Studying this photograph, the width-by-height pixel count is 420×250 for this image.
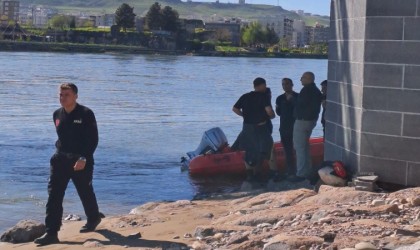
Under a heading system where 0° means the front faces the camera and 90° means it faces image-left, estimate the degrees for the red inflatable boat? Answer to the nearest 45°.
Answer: approximately 270°

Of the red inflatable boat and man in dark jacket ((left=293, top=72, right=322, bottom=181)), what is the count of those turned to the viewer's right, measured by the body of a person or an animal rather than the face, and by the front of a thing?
1

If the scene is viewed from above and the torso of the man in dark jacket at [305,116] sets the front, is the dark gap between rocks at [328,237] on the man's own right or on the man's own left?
on the man's own left

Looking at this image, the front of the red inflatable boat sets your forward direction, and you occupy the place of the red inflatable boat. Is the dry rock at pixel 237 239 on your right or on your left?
on your right

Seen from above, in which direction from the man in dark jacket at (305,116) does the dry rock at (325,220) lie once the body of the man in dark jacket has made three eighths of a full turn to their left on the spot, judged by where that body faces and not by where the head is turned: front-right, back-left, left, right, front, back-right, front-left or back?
front-right

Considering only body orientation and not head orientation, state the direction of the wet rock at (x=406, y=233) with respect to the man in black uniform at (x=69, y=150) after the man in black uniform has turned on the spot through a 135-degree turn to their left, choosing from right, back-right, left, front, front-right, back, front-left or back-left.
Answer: front-right

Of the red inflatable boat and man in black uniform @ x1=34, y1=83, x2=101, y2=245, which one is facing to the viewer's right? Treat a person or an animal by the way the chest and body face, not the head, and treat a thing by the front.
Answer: the red inflatable boat

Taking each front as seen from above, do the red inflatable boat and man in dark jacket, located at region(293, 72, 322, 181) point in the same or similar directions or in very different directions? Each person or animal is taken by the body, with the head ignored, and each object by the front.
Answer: very different directions

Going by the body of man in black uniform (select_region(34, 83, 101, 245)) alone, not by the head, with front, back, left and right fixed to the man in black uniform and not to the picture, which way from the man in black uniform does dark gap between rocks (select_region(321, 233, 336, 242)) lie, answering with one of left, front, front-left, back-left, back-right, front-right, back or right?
left

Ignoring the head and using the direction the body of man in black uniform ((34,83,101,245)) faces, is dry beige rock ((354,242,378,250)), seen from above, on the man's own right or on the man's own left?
on the man's own left

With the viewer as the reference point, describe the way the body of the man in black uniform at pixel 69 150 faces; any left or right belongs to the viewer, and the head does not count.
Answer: facing the viewer and to the left of the viewer

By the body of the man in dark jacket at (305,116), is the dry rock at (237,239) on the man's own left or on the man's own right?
on the man's own left

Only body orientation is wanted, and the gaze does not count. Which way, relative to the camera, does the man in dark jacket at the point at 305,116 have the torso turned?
to the viewer's left
